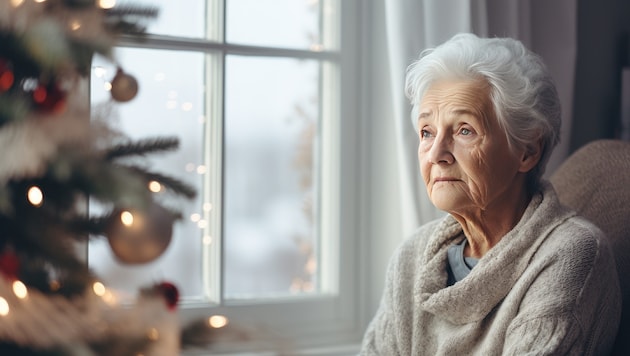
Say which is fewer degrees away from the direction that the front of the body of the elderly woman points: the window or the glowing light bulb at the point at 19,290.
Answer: the glowing light bulb

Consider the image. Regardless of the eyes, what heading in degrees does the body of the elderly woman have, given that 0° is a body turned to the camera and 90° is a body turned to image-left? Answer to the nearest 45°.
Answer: approximately 45°

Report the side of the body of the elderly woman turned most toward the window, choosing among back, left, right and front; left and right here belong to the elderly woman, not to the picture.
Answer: right
